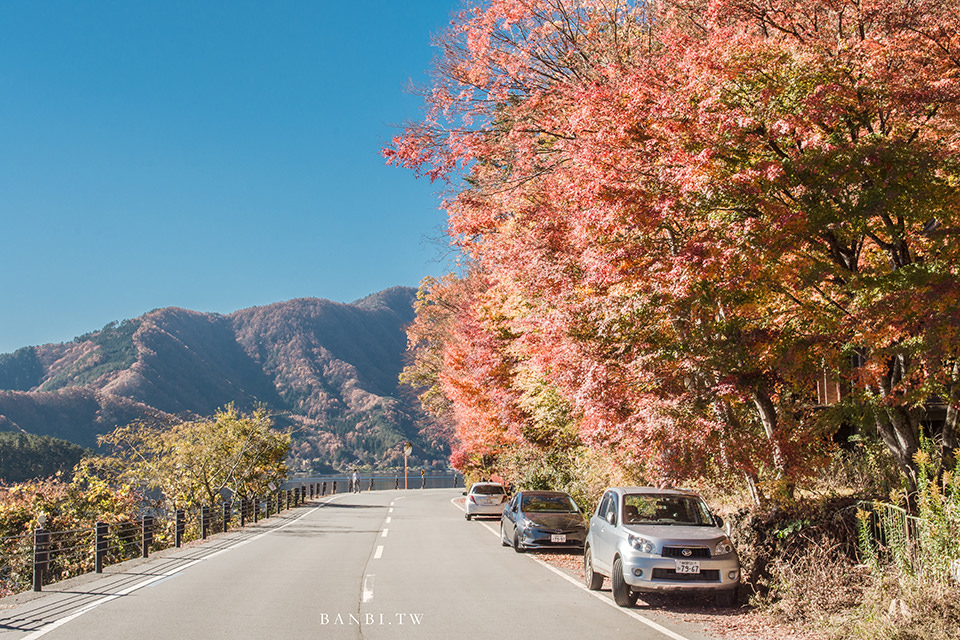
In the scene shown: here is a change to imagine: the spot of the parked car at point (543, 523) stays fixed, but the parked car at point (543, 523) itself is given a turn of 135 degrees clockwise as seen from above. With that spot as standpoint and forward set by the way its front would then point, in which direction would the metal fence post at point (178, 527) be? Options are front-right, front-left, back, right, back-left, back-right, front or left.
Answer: front

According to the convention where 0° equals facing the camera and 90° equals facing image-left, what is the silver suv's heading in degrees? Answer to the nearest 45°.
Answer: approximately 315°

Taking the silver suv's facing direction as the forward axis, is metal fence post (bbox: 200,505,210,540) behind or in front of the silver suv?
behind

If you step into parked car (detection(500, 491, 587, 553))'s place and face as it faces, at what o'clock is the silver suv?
The silver suv is roughly at 1 o'clock from the parked car.

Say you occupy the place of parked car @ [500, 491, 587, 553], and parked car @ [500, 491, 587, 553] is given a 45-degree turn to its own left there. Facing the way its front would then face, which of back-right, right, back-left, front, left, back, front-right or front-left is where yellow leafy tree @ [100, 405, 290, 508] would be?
back-left

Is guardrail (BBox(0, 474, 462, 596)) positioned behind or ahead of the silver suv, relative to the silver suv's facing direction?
behind

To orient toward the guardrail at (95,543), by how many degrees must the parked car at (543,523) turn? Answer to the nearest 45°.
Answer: approximately 45° to its right

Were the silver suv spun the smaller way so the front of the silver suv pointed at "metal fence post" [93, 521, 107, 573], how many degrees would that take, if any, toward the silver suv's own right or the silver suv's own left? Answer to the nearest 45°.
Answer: approximately 135° to the silver suv's own right
